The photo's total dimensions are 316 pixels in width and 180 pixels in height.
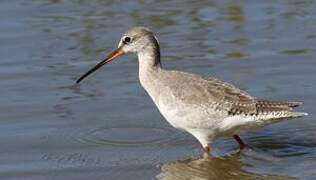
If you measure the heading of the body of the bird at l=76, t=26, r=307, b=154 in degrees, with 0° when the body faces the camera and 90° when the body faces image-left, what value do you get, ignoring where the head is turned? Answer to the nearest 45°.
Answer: approximately 90°
